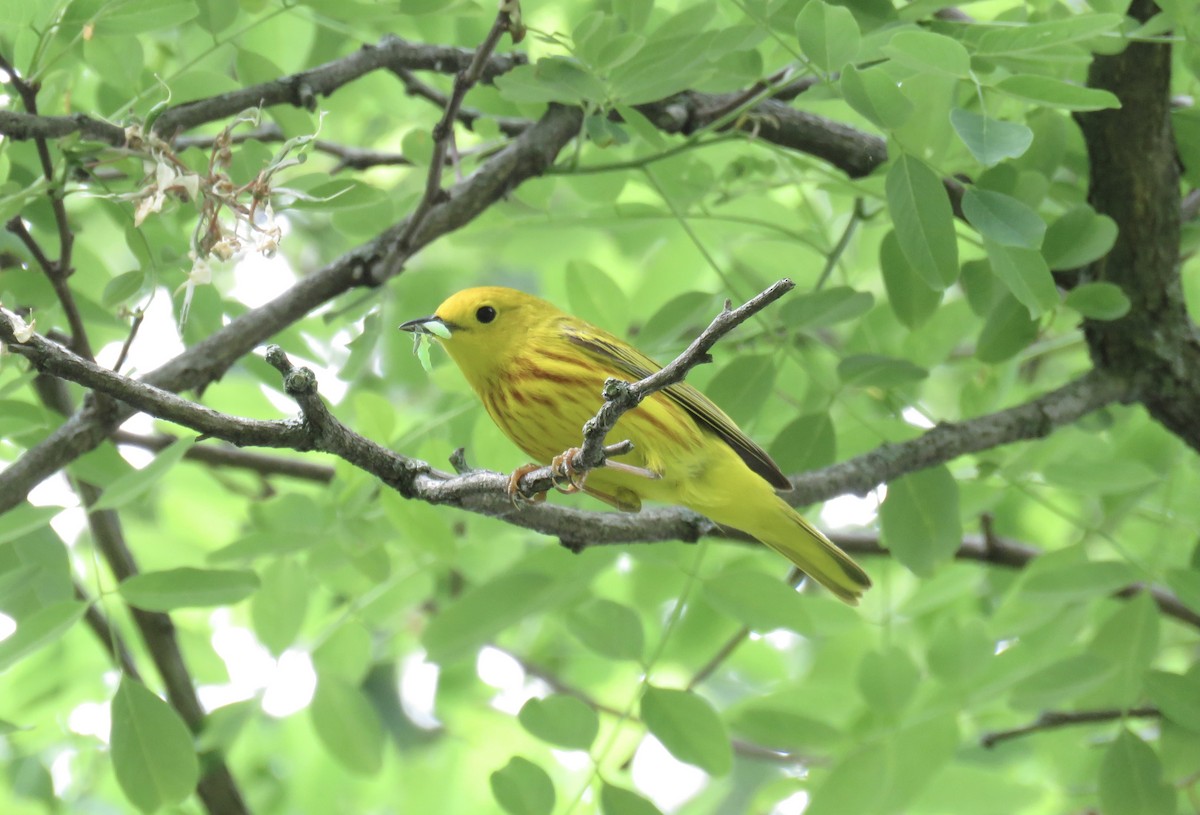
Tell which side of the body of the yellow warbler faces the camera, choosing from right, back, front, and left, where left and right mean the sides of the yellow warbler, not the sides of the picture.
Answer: left

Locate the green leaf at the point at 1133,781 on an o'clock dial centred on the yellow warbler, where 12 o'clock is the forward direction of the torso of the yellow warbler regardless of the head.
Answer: The green leaf is roughly at 7 o'clock from the yellow warbler.

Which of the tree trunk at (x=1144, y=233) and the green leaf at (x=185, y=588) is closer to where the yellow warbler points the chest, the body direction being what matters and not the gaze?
the green leaf

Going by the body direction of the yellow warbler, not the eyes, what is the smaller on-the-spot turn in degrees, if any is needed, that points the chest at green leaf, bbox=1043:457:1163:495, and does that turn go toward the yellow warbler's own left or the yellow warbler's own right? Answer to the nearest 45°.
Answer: approximately 180°

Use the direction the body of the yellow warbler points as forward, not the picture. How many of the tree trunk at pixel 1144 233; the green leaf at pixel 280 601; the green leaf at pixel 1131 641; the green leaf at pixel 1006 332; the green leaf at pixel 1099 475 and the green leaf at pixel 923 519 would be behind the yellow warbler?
5

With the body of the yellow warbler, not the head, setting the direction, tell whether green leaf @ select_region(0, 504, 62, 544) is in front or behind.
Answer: in front

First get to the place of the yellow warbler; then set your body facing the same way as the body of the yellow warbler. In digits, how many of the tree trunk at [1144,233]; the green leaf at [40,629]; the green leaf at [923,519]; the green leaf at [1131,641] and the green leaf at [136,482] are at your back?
3

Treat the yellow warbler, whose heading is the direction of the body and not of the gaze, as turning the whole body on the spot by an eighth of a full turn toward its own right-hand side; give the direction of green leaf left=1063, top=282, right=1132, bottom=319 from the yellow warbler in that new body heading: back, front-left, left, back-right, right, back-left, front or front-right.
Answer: back-right
